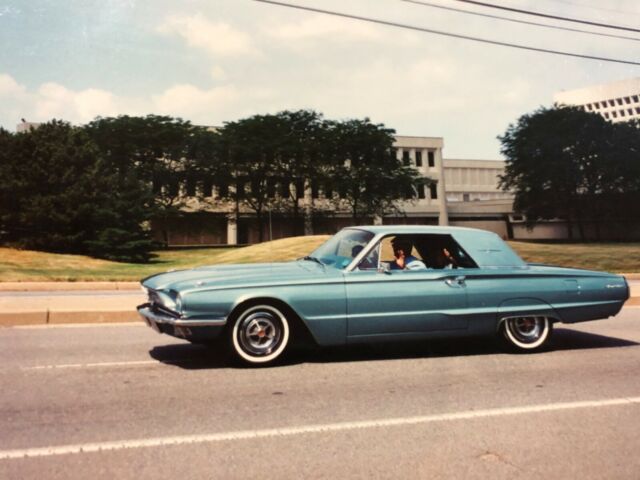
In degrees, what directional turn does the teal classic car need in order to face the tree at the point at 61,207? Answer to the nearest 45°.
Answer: approximately 45° to its right

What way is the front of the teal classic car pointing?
to the viewer's left
